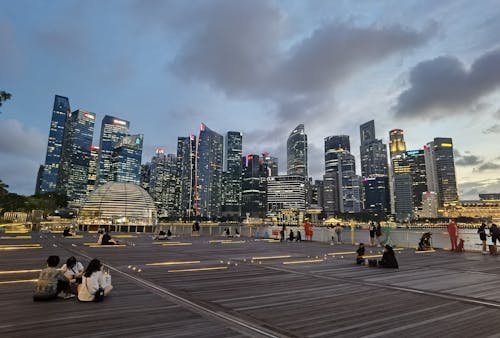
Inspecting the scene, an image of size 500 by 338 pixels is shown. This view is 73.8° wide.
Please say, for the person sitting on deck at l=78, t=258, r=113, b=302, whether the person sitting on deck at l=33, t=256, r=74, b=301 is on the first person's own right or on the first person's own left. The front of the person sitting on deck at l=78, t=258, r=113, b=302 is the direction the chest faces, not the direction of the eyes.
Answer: on the first person's own left

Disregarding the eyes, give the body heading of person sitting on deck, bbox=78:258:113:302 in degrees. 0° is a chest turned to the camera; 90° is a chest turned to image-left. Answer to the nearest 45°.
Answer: approximately 225°

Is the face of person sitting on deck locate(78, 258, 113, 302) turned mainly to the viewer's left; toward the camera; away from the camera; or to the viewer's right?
away from the camera

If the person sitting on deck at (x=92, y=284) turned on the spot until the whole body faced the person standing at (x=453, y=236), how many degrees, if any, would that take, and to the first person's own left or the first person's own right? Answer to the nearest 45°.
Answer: approximately 45° to the first person's own right

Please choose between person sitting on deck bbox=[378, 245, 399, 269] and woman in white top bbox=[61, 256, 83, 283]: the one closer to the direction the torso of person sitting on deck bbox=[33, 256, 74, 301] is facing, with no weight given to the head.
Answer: the woman in white top

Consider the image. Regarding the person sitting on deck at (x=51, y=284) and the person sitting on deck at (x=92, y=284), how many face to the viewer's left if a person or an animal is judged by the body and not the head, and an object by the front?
0

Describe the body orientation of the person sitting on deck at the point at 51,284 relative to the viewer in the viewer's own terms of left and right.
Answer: facing away from the viewer and to the right of the viewer

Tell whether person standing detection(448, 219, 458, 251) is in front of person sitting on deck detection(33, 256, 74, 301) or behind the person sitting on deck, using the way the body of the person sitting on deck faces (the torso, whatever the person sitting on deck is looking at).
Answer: in front

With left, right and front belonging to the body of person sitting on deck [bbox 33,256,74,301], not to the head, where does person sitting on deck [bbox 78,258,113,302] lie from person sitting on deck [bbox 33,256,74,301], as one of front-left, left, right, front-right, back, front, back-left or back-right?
right

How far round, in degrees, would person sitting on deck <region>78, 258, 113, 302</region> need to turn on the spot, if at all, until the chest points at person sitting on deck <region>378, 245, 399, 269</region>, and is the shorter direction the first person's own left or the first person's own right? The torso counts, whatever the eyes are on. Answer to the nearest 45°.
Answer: approximately 45° to the first person's own right

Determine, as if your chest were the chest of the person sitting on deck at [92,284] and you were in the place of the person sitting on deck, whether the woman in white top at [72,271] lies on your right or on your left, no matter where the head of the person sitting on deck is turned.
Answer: on your left

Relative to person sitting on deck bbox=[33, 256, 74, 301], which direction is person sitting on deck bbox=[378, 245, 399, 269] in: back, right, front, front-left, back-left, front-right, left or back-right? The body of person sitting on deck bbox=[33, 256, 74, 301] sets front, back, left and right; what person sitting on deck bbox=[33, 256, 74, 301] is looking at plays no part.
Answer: front-right

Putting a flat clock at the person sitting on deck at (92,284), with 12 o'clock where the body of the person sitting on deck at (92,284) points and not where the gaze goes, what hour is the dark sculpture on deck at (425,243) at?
the dark sculpture on deck at (425,243) is roughly at 1 o'clock from the person sitting on deck at (92,284).
